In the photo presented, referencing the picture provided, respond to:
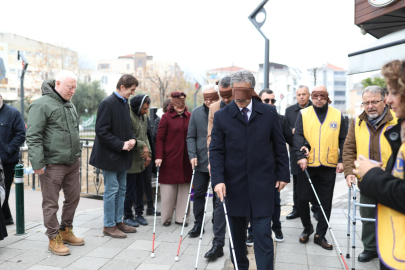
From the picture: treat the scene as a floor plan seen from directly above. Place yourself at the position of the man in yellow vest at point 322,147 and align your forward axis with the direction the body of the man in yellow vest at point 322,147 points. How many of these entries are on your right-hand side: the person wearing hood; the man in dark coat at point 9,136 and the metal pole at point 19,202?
3

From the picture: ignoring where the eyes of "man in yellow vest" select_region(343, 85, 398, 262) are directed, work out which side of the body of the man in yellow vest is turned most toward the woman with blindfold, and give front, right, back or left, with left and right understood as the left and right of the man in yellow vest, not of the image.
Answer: right

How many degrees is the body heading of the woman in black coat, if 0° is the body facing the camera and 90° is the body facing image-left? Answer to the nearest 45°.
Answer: approximately 90°

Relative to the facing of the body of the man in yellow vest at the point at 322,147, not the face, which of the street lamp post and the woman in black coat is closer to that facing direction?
the woman in black coat

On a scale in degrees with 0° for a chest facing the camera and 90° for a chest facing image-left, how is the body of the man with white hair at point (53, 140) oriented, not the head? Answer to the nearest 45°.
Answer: approximately 315°

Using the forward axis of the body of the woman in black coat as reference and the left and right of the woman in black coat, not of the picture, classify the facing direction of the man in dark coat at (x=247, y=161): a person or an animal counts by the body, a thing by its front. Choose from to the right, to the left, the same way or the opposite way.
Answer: to the left

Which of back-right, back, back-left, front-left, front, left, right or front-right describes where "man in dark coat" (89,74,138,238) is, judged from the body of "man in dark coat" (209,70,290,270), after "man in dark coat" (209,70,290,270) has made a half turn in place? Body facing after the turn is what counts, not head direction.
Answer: front-left
